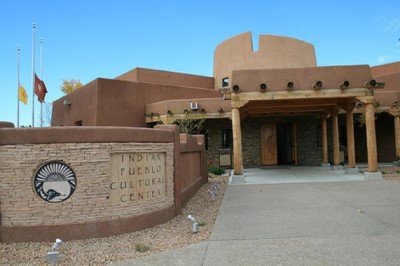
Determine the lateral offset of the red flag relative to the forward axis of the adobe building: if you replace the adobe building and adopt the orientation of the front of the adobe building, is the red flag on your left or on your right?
on your right

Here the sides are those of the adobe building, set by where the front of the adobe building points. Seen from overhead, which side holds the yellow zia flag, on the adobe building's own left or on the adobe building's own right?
on the adobe building's own right

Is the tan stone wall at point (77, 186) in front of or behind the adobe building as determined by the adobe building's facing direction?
in front

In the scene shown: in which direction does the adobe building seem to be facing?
toward the camera

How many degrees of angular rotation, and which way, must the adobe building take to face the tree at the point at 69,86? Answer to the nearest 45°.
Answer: approximately 135° to its right

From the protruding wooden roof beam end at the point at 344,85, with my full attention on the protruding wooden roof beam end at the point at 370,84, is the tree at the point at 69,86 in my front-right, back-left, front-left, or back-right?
back-left
